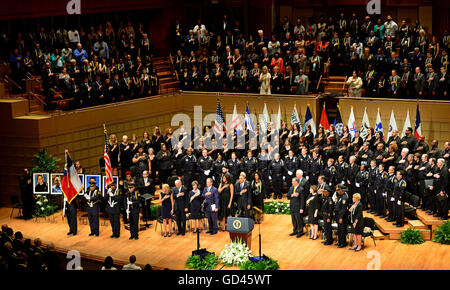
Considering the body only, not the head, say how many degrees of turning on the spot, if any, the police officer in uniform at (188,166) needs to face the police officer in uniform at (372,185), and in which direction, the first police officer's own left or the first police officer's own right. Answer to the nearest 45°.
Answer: approximately 45° to the first police officer's own left

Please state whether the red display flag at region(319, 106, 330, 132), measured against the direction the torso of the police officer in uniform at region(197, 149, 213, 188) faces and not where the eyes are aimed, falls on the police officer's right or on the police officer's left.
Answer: on the police officer's left

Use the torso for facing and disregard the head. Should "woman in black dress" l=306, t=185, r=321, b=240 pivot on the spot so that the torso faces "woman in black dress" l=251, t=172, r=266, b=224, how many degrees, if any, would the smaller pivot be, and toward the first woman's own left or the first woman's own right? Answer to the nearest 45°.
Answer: approximately 90° to the first woman's own right

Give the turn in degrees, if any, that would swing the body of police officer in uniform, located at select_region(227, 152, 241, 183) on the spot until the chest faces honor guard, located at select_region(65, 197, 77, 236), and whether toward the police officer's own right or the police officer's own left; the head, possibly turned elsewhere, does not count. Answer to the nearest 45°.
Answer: approximately 45° to the police officer's own right

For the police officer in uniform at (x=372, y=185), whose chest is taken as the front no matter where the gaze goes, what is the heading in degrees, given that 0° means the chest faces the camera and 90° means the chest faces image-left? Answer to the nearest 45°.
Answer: approximately 45°

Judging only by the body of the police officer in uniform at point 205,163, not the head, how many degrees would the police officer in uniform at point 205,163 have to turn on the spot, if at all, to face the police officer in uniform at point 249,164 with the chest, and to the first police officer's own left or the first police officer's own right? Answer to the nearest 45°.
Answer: approximately 90° to the first police officer's own left

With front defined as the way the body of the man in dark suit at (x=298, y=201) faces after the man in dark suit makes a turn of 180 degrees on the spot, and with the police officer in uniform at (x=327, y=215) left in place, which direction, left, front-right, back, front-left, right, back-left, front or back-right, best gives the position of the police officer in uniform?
right

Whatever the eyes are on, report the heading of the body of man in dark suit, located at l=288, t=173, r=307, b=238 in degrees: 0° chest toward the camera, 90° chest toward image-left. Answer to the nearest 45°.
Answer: approximately 45°

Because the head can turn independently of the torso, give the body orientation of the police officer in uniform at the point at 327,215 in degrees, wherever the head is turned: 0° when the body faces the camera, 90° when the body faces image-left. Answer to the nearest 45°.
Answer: approximately 45°

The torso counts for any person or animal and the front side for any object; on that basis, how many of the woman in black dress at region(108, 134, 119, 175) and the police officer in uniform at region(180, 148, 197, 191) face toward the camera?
2

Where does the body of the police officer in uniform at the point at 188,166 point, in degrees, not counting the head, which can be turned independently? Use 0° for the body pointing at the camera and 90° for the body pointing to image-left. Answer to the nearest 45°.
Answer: approximately 0°
